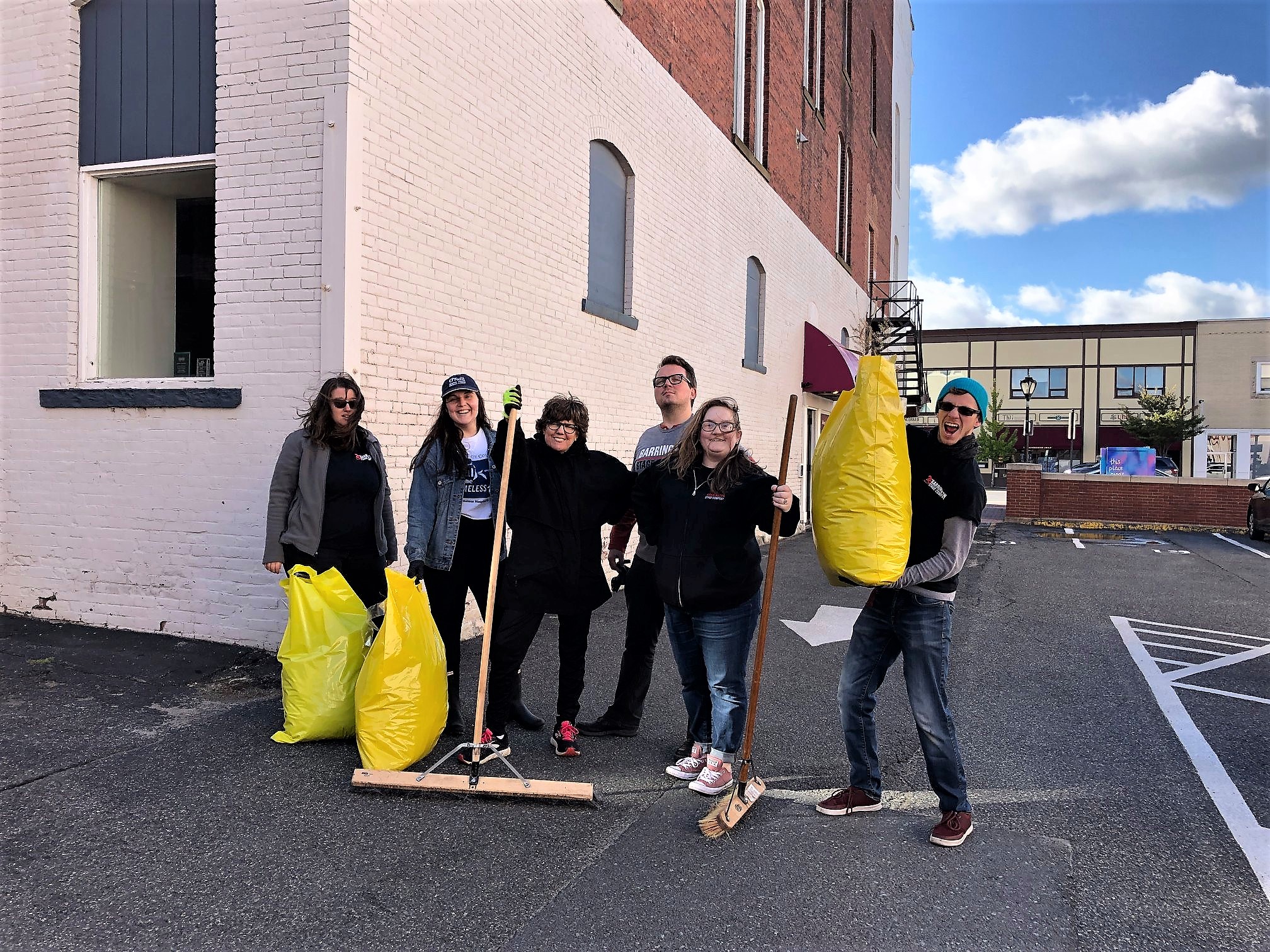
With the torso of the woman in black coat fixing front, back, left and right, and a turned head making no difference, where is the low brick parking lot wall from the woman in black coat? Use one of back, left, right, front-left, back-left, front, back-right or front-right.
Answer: back-left

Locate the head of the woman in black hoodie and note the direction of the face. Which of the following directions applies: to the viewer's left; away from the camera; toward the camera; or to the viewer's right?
toward the camera

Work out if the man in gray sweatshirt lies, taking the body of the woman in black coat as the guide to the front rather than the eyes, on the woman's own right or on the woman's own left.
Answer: on the woman's own left

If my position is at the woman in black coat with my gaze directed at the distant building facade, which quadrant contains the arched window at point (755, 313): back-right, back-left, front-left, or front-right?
front-left

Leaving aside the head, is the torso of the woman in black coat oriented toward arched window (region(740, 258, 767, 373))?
no

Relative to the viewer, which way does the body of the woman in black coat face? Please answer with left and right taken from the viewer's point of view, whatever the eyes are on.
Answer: facing the viewer

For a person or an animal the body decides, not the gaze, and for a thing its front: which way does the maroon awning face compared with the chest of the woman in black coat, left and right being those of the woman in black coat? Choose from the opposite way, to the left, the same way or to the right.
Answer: to the left

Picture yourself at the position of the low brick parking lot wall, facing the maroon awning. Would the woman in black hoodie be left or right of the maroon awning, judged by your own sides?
left

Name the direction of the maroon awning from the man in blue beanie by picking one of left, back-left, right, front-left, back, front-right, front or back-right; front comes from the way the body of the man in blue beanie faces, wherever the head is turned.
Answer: back-right

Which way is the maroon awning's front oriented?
to the viewer's right

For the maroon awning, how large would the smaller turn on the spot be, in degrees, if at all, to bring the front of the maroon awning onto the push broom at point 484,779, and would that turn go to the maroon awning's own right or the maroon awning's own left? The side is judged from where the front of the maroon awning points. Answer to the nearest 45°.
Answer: approximately 90° to the maroon awning's own right

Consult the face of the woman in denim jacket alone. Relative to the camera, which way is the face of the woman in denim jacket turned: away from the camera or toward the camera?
toward the camera

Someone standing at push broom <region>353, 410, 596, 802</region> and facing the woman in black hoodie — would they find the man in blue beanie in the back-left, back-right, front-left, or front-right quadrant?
front-right

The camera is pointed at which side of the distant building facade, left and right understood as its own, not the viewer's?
front

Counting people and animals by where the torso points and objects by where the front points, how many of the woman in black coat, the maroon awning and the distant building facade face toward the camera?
2

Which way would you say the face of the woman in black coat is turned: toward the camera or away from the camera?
toward the camera

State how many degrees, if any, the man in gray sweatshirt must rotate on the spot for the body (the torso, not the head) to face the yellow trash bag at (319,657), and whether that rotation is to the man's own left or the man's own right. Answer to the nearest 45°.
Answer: approximately 45° to the man's own right

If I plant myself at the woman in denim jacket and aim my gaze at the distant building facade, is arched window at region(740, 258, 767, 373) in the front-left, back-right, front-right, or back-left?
front-left

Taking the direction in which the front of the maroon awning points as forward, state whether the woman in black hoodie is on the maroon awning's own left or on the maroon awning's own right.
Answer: on the maroon awning's own right

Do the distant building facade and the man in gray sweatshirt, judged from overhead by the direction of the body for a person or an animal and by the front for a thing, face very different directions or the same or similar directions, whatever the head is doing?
same or similar directions
